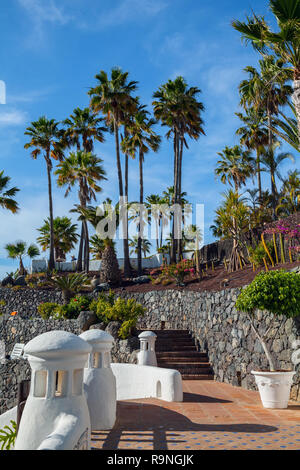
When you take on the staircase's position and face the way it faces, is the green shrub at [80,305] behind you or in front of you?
behind

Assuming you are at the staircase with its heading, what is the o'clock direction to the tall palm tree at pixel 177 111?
The tall palm tree is roughly at 6 o'clock from the staircase.

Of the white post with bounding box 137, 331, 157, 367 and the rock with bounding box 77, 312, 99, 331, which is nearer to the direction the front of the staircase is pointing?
the white post

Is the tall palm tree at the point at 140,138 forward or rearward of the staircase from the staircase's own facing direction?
rearward

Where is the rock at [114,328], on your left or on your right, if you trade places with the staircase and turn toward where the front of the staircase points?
on your right

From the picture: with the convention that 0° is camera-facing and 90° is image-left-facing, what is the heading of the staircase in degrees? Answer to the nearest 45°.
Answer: approximately 0°

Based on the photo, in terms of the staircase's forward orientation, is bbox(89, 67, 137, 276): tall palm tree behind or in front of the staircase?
behind

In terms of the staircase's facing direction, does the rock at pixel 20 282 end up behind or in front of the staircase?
behind

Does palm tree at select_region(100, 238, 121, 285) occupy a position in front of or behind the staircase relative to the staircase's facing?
behind

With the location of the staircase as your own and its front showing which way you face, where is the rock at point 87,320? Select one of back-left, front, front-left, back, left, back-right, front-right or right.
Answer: back-right

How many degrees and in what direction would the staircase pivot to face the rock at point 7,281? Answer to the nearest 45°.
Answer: approximately 135° to its right

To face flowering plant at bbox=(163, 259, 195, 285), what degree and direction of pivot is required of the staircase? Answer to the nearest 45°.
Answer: approximately 180°
